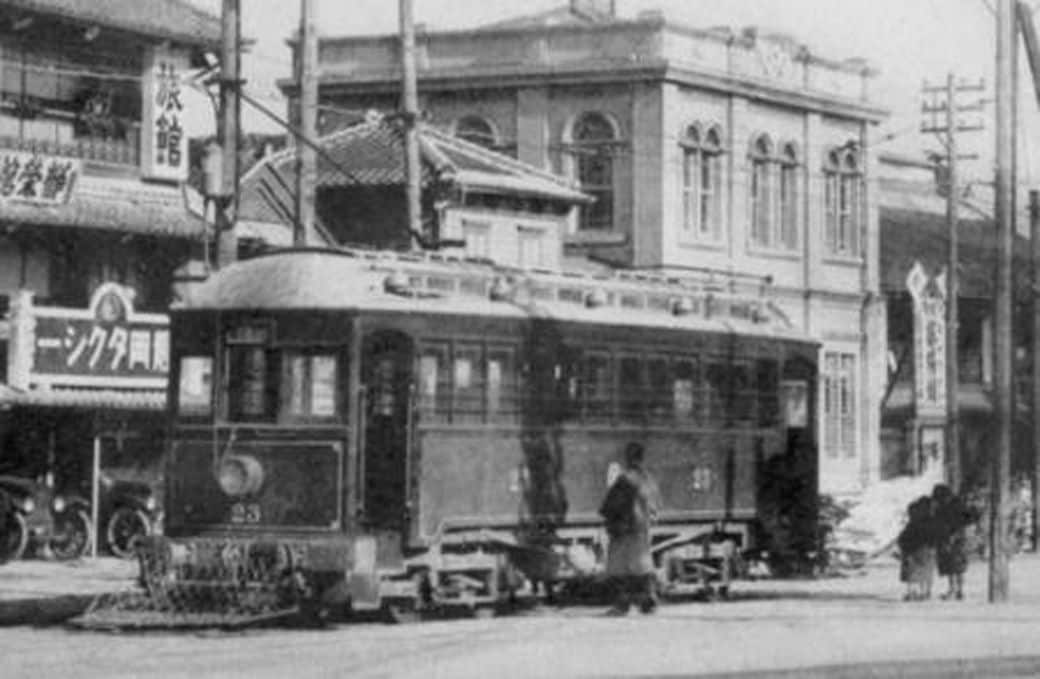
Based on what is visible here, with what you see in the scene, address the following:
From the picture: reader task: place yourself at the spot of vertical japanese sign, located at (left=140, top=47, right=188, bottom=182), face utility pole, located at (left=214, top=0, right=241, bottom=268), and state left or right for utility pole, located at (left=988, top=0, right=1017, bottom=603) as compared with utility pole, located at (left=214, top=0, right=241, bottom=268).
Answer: left

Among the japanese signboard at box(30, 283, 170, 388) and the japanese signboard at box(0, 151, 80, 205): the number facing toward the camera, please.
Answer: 2

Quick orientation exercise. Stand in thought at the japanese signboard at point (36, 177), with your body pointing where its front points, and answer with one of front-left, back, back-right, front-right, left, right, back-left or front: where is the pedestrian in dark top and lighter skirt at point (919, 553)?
front-left

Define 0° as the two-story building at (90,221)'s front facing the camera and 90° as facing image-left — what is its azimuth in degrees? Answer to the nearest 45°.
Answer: approximately 0°

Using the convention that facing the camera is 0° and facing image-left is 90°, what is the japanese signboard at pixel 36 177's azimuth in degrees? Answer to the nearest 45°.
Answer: approximately 0°

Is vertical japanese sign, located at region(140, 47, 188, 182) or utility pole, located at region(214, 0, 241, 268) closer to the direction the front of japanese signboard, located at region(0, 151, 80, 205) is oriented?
the utility pole
